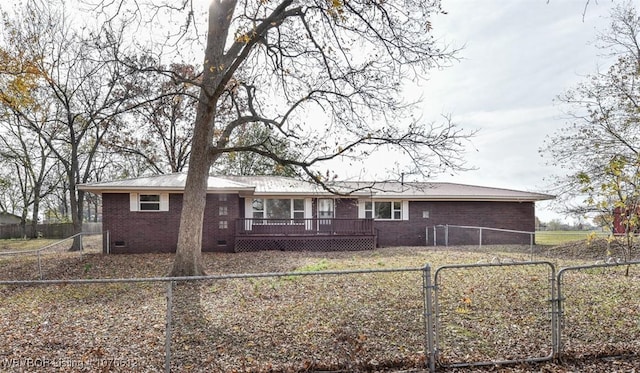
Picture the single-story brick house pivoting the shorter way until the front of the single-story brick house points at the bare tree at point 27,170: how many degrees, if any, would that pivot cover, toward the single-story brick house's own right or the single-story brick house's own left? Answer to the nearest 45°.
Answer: approximately 135° to the single-story brick house's own right

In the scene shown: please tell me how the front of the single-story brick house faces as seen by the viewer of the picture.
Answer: facing the viewer

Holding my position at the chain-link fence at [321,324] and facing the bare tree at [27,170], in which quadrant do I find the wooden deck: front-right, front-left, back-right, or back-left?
front-right

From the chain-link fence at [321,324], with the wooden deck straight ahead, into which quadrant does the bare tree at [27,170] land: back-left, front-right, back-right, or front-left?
front-left
